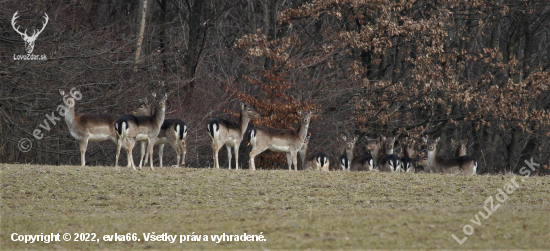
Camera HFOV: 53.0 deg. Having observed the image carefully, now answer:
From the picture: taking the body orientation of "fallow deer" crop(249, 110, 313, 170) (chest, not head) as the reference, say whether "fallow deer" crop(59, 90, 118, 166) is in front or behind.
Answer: behind

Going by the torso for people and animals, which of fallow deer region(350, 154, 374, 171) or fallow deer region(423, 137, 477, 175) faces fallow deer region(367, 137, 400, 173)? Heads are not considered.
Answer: fallow deer region(423, 137, 477, 175)

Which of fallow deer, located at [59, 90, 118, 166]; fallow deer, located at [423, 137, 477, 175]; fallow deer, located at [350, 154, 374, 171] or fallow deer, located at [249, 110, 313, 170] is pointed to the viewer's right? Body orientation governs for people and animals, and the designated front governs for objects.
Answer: fallow deer, located at [249, 110, 313, 170]

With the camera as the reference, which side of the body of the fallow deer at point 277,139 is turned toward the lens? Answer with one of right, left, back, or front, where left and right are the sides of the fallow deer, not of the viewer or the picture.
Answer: right

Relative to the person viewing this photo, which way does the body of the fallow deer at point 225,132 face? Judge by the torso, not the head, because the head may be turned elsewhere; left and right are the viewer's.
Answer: facing away from the viewer and to the right of the viewer

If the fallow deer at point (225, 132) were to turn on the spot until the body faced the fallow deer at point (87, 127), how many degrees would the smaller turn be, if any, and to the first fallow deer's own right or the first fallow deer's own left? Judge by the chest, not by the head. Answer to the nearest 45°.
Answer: approximately 135° to the first fallow deer's own left

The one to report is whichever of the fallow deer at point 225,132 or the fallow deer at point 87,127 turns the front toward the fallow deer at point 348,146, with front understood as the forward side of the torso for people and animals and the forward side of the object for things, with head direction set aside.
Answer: the fallow deer at point 225,132

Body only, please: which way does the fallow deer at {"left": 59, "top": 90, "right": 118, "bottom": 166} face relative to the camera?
to the viewer's left

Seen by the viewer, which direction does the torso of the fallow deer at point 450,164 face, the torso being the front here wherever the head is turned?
to the viewer's left

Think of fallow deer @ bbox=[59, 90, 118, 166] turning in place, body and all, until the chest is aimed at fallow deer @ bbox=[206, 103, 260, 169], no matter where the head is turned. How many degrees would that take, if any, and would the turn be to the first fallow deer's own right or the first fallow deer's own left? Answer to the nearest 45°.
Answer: approximately 180°

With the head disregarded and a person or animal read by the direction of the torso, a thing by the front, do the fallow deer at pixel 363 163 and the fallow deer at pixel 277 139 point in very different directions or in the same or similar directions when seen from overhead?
very different directions
